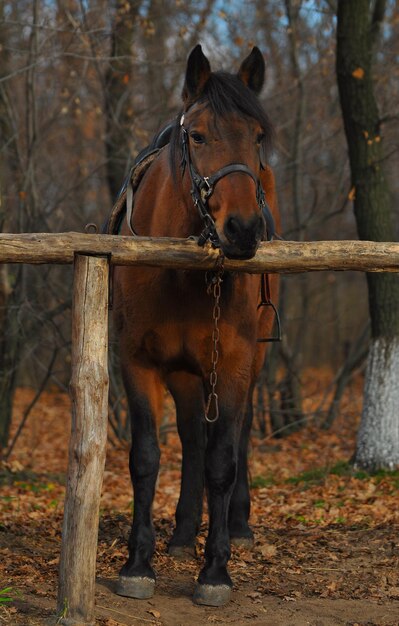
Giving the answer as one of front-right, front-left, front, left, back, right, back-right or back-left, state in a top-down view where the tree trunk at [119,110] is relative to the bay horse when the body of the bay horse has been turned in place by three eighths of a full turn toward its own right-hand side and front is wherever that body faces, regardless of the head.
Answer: front-right

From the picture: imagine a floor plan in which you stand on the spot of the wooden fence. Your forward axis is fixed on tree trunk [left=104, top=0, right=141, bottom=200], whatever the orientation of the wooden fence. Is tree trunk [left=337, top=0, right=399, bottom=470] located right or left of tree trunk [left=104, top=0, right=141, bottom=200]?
right

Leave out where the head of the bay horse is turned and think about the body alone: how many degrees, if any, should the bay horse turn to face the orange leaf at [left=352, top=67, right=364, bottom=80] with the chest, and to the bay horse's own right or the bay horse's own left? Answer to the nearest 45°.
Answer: approximately 135° to the bay horse's own left

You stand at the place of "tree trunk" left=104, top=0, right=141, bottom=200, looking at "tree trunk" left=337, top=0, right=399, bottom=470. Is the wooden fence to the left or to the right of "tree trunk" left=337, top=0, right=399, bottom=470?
right

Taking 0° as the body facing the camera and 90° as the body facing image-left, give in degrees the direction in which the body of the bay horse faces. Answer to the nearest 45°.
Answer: approximately 0°

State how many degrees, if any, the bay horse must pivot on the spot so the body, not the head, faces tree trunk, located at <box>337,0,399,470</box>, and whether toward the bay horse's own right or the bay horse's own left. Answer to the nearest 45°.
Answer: approximately 135° to the bay horse's own left
